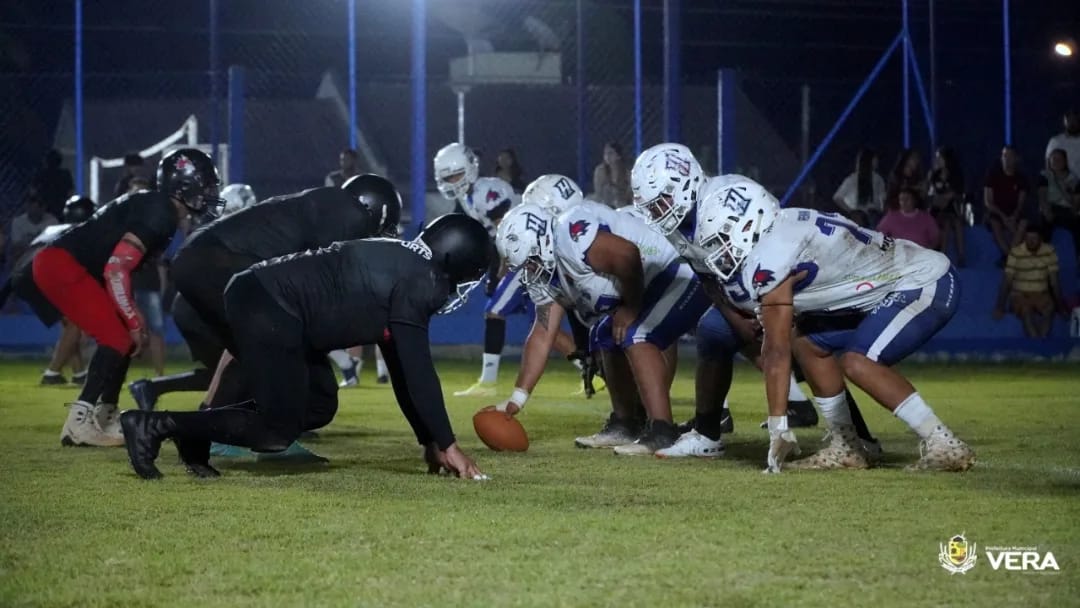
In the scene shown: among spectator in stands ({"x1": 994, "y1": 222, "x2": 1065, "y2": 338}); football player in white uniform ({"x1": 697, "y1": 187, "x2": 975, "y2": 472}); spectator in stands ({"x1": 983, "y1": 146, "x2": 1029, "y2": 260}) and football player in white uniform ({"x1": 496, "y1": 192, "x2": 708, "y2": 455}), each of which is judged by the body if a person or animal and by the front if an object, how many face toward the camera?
2

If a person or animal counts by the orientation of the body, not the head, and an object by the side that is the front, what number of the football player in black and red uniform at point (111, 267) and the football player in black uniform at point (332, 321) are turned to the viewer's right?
2

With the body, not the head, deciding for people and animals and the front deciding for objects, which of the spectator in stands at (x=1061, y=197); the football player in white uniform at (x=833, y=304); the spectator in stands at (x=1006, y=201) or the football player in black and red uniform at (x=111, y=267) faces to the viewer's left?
the football player in white uniform

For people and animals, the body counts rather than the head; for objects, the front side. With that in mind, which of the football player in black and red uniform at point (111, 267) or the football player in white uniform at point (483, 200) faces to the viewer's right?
the football player in black and red uniform

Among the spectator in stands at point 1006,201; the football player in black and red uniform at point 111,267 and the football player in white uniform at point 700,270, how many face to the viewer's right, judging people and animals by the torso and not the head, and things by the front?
1

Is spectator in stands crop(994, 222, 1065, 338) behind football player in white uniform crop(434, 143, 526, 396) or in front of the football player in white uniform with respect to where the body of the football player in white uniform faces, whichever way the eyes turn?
behind

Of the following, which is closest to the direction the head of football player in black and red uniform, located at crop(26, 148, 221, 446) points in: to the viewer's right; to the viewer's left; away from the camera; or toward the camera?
to the viewer's right

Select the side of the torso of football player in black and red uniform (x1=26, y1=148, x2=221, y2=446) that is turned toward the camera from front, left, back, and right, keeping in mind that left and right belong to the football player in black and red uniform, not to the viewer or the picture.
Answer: right

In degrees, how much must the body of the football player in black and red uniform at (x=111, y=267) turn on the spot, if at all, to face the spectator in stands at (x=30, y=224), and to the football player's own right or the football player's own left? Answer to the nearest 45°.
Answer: approximately 90° to the football player's own left

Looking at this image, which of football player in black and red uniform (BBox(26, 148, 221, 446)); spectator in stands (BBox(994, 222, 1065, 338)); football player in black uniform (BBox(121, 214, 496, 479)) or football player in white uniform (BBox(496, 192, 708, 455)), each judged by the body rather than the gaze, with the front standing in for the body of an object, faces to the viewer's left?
the football player in white uniform

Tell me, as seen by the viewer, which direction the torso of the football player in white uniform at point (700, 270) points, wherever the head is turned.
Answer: to the viewer's left

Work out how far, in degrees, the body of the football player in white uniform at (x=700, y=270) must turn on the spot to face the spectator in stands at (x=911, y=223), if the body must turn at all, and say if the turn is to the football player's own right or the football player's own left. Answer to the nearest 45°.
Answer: approximately 90° to the football player's own right
